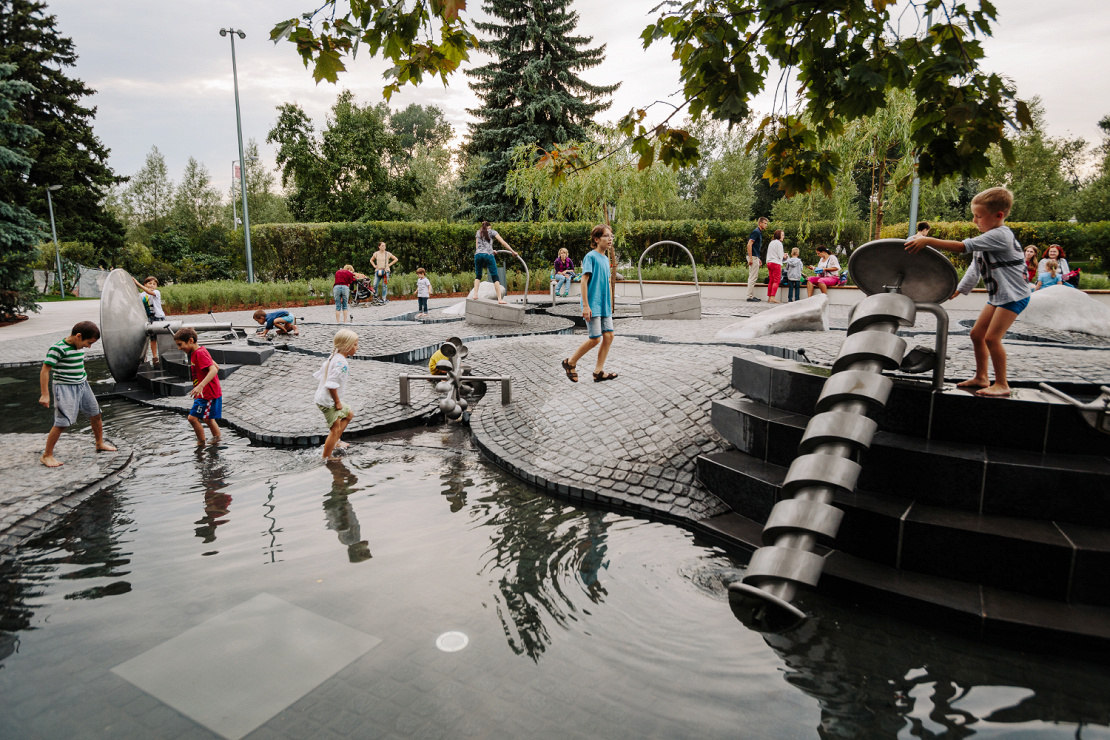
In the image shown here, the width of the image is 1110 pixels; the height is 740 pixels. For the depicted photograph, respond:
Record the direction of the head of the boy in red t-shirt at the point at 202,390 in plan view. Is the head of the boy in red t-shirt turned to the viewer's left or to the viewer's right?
to the viewer's left

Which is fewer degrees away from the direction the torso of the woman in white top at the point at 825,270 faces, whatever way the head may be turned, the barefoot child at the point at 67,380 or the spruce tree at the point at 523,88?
the barefoot child

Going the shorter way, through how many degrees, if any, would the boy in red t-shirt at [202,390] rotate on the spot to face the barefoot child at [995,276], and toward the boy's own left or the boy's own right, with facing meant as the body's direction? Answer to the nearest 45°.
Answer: approximately 135° to the boy's own left

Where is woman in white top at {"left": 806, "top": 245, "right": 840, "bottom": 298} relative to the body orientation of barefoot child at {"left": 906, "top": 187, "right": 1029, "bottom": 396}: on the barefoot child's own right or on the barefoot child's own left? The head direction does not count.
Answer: on the barefoot child's own right

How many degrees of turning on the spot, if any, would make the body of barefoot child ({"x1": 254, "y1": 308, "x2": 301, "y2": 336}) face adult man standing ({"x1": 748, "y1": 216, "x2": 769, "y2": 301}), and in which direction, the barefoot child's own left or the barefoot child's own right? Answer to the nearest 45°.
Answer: approximately 180°

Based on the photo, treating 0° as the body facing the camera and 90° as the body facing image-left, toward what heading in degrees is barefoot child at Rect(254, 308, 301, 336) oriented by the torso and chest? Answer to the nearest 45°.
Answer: approximately 90°

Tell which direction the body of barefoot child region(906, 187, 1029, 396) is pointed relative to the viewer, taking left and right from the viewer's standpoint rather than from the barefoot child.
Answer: facing to the left of the viewer

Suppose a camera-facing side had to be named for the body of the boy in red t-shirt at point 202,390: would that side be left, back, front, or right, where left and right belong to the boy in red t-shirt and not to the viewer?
left

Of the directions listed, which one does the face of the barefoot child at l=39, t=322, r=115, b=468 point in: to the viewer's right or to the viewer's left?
to the viewer's right
